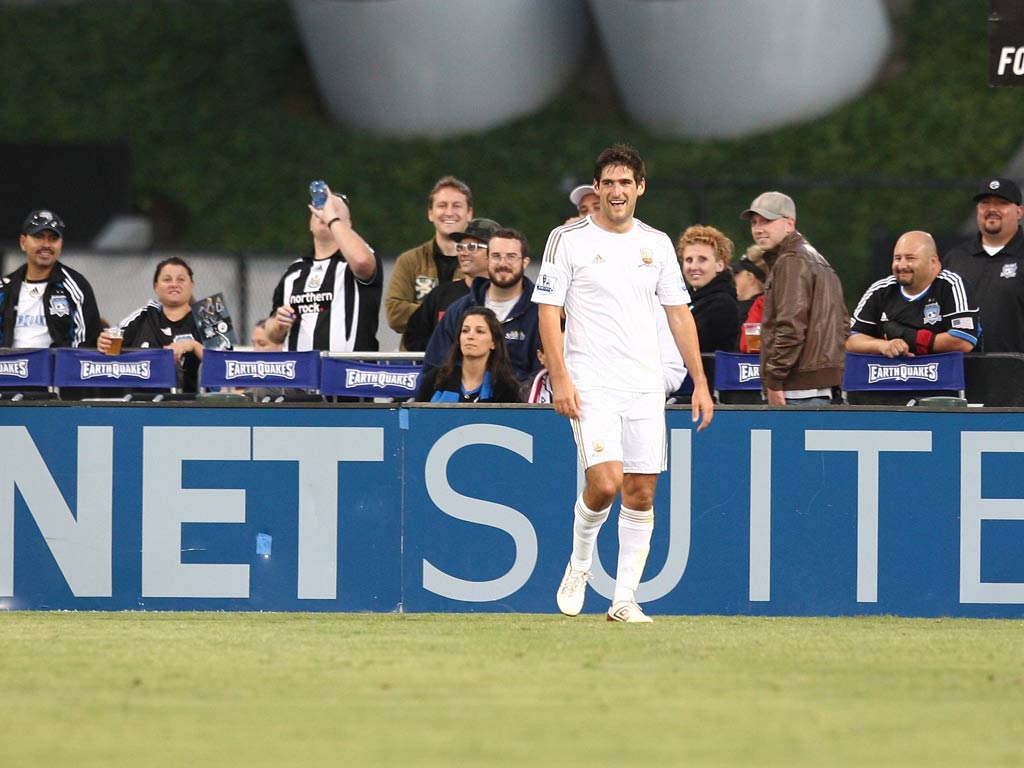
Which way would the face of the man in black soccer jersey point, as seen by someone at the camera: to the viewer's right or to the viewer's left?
to the viewer's left

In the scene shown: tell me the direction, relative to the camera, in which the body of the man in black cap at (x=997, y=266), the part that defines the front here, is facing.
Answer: toward the camera

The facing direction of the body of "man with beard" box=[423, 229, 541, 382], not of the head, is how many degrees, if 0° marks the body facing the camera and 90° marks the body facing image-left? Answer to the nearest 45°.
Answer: approximately 0°

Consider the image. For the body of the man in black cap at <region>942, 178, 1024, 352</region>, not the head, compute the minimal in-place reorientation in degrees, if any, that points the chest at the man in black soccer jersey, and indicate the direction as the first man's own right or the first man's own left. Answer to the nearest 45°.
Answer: approximately 45° to the first man's own right

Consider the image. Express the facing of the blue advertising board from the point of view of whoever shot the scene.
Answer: facing the viewer

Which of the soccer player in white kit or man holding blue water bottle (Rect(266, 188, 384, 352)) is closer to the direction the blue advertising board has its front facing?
the soccer player in white kit

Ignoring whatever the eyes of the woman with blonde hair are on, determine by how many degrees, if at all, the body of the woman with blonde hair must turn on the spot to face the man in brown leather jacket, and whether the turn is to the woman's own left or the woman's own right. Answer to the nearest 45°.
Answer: approximately 90° to the woman's own left

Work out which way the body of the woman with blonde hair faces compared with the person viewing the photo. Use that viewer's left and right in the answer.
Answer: facing the viewer and to the left of the viewer

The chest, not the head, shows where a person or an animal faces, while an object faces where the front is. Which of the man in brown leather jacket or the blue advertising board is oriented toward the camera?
the blue advertising board

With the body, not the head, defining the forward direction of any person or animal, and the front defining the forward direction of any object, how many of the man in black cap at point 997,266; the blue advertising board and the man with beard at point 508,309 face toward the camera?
3
